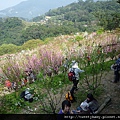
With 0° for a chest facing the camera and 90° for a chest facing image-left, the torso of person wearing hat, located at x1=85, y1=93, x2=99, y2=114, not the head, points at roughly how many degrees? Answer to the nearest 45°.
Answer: approximately 90°
